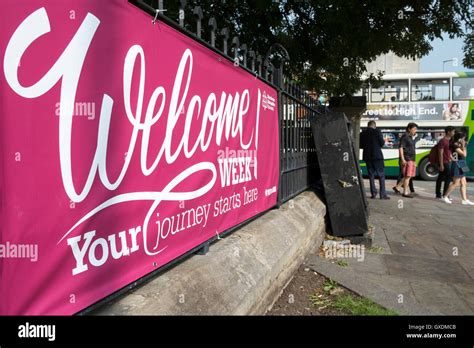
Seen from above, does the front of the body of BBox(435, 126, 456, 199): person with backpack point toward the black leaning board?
no

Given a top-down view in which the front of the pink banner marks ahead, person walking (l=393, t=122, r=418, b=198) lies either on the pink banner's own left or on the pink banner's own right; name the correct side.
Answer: on the pink banner's own left

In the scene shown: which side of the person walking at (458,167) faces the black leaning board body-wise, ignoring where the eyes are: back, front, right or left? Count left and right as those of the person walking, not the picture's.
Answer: right

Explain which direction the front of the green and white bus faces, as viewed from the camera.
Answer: facing to the left of the viewer

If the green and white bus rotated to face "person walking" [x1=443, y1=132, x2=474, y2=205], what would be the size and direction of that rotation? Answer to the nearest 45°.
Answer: approximately 90° to its left

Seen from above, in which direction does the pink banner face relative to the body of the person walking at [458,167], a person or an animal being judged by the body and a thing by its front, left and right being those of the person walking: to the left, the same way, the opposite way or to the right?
the same way

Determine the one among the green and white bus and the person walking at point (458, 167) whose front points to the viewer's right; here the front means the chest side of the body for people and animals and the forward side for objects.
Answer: the person walking

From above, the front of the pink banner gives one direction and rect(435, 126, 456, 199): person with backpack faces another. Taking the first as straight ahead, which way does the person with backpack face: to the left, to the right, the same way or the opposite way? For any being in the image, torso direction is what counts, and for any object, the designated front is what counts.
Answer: the same way

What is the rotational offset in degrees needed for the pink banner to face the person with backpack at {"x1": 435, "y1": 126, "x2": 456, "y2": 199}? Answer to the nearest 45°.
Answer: approximately 90° to its left
